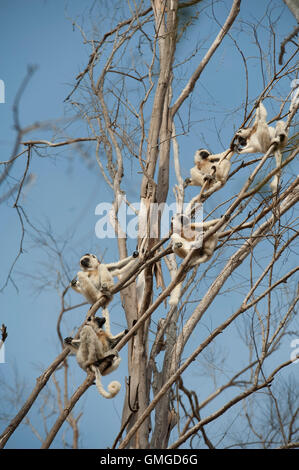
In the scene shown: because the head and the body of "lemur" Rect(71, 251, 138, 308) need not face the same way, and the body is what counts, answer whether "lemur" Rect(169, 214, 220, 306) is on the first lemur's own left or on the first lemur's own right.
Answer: on the first lemur's own left

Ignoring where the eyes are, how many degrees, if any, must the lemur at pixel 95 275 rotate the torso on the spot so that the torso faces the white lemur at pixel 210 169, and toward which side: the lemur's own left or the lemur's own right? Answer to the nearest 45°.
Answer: approximately 90° to the lemur's own left

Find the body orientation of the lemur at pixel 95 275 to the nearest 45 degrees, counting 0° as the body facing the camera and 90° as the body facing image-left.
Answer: approximately 45°

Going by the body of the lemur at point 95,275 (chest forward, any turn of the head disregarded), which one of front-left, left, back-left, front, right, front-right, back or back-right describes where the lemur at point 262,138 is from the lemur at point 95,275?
left
